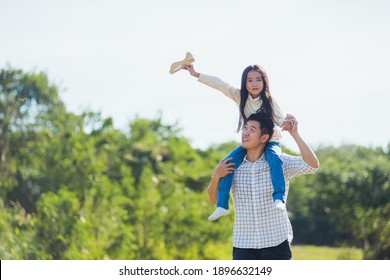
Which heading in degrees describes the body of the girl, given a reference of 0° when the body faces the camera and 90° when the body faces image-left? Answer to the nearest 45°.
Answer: approximately 0°
